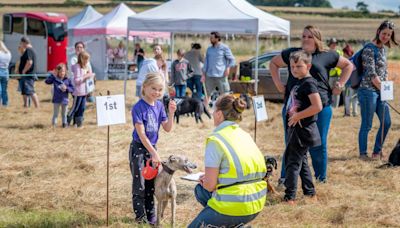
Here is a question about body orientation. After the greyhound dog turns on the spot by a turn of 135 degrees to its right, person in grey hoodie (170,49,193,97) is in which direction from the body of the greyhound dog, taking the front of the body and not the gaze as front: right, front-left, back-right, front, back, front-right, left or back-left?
right

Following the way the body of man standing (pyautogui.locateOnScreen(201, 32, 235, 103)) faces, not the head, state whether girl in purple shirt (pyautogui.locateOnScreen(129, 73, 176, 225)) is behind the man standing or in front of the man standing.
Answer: in front

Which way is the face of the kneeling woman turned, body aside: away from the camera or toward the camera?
away from the camera

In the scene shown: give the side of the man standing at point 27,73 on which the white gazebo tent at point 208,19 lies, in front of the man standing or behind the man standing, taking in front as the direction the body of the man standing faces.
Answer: behind

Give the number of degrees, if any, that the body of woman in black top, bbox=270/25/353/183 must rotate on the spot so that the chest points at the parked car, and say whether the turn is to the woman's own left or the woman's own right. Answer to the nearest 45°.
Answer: approximately 180°

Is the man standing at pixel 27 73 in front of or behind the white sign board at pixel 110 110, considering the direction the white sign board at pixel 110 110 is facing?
behind

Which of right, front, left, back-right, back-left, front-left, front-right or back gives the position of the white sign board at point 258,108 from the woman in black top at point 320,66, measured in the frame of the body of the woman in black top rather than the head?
right

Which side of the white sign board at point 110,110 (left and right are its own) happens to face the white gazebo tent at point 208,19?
back
